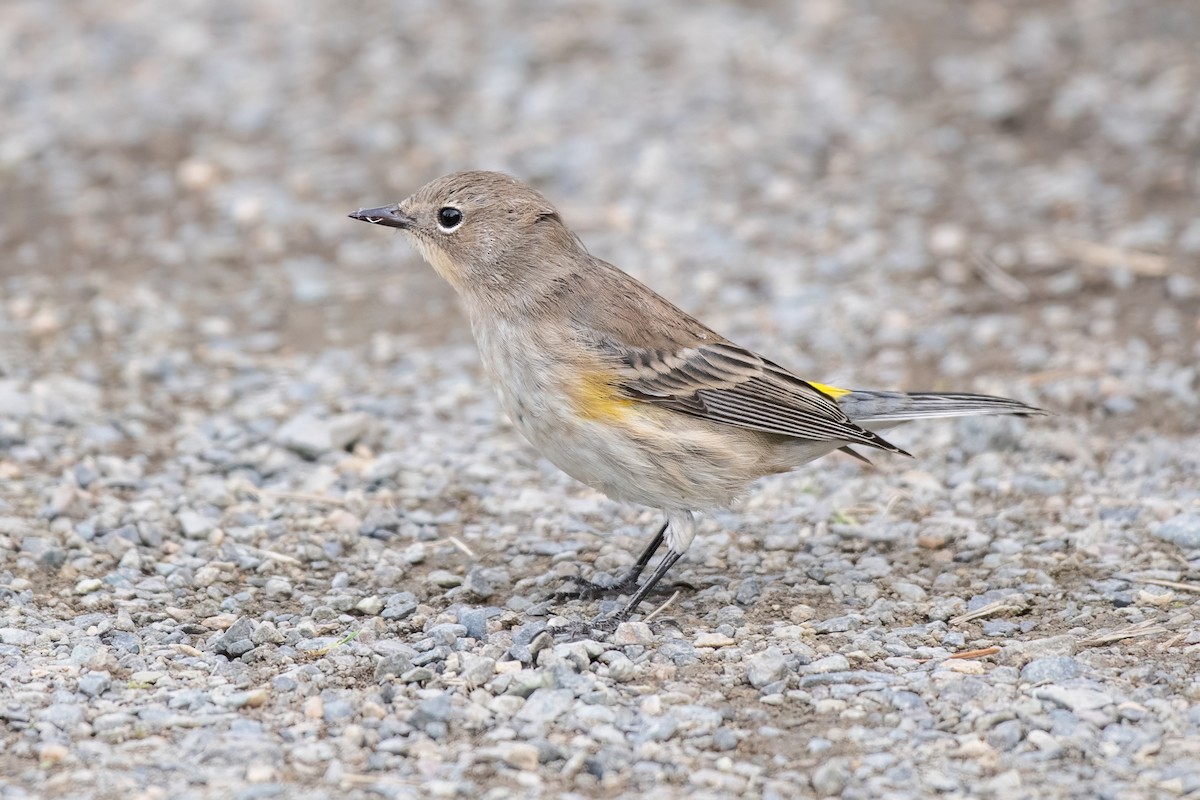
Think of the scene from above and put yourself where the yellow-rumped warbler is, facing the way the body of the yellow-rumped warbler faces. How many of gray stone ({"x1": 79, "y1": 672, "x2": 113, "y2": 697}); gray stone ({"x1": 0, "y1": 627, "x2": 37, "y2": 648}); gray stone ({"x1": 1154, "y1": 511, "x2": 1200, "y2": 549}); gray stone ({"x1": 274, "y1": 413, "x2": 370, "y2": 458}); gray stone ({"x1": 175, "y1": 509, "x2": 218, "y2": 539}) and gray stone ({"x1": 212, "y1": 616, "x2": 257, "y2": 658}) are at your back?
1

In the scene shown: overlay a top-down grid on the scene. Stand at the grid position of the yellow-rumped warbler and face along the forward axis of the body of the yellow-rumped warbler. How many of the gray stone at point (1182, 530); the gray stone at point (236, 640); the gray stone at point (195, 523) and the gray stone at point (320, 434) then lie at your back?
1

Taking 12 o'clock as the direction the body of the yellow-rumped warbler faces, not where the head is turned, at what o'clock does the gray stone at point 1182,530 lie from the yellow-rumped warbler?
The gray stone is roughly at 6 o'clock from the yellow-rumped warbler.

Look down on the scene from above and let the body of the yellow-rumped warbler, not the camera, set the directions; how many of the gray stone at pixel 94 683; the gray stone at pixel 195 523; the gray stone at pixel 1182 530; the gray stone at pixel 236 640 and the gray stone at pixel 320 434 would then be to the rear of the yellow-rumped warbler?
1

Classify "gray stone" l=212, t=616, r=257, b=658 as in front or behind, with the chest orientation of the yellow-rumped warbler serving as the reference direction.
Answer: in front

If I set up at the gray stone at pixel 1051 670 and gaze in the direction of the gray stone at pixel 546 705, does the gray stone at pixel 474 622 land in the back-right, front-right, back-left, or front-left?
front-right

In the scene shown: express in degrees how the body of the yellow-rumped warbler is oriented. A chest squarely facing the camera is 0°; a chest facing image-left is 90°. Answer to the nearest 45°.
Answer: approximately 90°

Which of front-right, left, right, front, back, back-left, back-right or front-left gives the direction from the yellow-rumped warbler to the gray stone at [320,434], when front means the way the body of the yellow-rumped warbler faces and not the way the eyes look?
front-right

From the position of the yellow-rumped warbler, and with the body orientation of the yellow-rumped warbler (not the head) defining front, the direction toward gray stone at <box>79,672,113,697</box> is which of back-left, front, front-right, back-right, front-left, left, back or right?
front-left

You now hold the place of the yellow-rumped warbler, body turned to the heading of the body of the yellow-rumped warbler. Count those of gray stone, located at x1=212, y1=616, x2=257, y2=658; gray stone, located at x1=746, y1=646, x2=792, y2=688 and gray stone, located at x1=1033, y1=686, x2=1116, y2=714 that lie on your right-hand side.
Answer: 0

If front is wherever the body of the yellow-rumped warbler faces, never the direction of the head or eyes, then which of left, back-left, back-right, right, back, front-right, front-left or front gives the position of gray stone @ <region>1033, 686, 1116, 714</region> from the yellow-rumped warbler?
back-left

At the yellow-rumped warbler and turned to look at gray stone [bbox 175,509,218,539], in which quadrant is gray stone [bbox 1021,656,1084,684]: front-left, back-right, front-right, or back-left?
back-left

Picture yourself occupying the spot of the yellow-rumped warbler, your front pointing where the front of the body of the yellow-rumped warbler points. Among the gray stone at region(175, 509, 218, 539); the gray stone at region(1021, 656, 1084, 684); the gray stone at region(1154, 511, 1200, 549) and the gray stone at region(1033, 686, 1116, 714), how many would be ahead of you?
1

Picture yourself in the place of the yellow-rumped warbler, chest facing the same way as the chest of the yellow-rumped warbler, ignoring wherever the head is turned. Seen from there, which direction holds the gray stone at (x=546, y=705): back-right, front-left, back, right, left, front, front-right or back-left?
left

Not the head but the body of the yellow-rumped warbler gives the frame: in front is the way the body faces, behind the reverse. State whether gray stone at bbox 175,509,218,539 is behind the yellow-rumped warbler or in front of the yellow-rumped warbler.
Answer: in front
